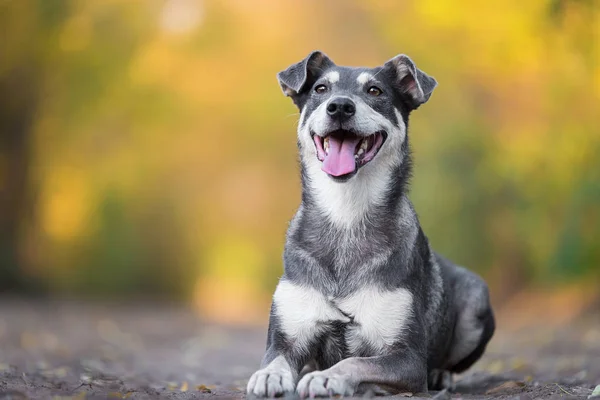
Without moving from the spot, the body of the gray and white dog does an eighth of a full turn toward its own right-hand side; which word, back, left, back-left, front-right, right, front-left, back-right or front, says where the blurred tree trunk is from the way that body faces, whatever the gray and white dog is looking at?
front-right

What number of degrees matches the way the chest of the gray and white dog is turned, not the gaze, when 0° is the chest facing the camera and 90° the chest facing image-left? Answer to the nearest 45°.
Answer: approximately 45°
